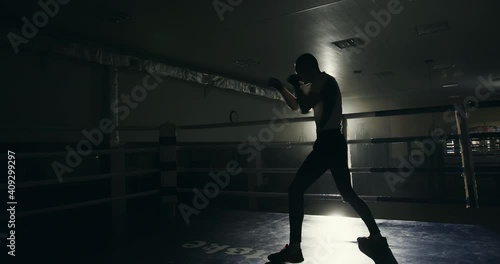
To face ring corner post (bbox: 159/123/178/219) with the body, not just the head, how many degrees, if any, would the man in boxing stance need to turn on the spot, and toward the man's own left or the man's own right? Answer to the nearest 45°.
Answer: approximately 45° to the man's own right

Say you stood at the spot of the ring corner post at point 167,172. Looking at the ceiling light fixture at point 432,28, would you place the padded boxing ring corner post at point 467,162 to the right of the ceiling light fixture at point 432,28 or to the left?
right

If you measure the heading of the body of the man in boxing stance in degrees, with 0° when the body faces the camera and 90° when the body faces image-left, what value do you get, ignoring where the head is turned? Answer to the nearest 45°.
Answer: approximately 90°

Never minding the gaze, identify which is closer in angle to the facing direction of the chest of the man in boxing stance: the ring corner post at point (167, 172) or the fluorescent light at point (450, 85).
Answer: the ring corner post

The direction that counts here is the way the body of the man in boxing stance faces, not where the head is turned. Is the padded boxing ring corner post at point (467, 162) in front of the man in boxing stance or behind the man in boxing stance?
behind

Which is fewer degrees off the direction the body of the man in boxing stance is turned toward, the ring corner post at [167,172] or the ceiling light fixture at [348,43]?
the ring corner post

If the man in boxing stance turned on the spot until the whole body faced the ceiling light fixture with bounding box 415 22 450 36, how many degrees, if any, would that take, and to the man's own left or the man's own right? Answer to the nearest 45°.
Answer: approximately 135° to the man's own right

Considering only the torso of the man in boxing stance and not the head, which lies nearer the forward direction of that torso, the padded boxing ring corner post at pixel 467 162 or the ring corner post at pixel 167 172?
the ring corner post at pixel 167 172

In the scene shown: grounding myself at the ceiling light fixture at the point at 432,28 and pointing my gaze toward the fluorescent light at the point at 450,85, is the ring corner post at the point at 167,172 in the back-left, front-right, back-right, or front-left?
back-left
